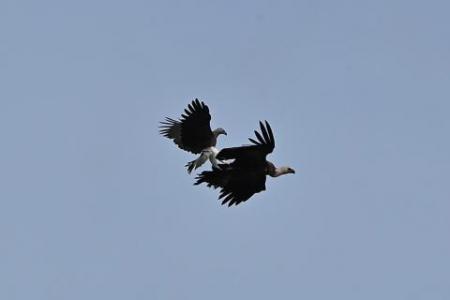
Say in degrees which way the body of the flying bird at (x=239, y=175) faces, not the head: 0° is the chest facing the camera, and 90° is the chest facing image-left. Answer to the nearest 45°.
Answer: approximately 270°

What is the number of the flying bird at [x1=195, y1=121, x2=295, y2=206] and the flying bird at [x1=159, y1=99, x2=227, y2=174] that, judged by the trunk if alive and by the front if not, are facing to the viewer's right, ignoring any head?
2

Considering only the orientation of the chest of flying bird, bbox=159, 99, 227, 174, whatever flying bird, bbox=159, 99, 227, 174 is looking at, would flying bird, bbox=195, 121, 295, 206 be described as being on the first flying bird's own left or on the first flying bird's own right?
on the first flying bird's own right

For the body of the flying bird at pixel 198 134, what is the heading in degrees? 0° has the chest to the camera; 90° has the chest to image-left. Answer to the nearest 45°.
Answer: approximately 270°
